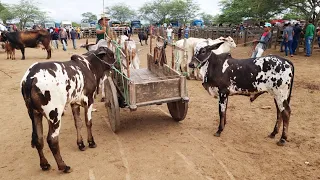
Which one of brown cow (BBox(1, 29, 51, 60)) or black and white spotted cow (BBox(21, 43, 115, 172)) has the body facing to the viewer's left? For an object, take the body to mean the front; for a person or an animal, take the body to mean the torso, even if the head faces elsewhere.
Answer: the brown cow

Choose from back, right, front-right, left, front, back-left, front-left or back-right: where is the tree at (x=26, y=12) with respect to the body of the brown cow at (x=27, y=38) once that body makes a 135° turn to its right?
front-left

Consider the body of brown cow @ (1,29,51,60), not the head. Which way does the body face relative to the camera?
to the viewer's left

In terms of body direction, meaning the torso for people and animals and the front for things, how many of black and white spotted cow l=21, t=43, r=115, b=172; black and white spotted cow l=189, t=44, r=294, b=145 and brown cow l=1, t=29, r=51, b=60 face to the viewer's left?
2

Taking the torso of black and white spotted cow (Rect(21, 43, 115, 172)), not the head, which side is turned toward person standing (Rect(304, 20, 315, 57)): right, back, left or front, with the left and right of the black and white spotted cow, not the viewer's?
front

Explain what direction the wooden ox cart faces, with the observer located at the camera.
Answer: facing away from the viewer and to the left of the viewer

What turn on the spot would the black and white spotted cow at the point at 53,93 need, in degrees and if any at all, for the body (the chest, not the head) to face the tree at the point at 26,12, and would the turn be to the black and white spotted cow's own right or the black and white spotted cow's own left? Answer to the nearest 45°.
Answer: approximately 45° to the black and white spotted cow's own left

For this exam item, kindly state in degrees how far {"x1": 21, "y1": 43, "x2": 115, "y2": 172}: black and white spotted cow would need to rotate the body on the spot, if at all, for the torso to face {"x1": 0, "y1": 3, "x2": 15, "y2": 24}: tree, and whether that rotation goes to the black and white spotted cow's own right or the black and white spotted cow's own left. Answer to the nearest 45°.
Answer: approximately 45° to the black and white spotted cow's own left

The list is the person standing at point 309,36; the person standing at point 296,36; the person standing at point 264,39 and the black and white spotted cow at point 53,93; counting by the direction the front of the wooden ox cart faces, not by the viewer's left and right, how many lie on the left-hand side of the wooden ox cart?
1

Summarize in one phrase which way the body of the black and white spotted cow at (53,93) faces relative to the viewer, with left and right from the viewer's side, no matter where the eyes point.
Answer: facing away from the viewer and to the right of the viewer

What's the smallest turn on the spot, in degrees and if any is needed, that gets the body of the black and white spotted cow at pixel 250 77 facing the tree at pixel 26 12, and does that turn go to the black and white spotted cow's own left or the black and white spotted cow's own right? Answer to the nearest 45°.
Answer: approximately 45° to the black and white spotted cow's own right

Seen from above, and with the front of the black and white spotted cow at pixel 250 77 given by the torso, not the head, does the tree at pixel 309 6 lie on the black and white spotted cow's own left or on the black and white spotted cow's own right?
on the black and white spotted cow's own right

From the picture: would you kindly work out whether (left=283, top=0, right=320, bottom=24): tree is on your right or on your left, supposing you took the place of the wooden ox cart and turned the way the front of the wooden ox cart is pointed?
on your right

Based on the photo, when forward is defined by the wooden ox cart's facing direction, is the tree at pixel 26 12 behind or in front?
in front

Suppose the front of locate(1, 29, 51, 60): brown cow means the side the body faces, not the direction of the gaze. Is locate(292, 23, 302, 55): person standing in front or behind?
behind

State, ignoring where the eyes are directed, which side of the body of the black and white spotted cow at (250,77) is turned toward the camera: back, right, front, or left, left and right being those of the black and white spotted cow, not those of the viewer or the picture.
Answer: left
